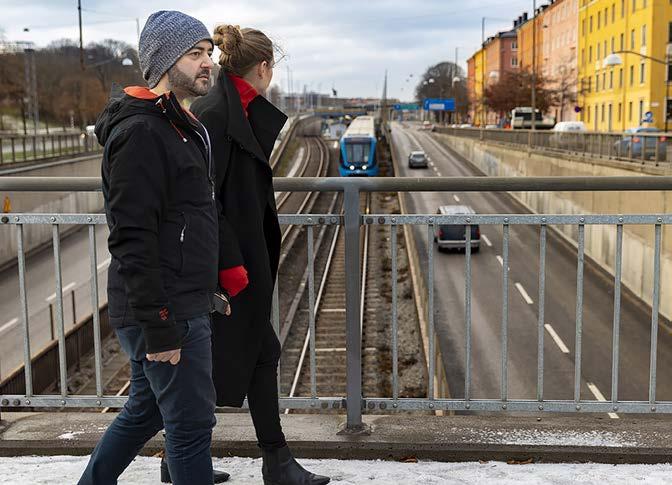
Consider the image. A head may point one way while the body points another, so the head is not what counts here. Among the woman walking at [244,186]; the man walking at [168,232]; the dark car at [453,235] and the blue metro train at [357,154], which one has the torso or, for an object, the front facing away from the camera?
the dark car

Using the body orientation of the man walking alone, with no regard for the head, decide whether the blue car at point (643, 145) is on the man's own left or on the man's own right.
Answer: on the man's own left

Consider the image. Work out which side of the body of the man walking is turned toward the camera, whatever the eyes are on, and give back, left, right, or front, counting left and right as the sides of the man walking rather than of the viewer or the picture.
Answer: right

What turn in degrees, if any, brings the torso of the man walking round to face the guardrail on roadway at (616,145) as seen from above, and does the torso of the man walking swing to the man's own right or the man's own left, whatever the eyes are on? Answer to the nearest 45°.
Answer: approximately 45° to the man's own left

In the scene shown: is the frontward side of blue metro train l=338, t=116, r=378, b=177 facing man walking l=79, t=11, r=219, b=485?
yes

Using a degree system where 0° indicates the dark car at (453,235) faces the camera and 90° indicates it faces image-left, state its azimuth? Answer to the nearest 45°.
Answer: approximately 180°

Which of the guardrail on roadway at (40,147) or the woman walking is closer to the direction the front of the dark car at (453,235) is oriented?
the guardrail on roadway

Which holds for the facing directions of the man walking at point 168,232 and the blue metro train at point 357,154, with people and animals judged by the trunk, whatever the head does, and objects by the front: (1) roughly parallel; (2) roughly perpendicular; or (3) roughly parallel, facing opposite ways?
roughly perpendicular

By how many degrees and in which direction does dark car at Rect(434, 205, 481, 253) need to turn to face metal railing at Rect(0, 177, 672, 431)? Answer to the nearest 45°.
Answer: approximately 180°

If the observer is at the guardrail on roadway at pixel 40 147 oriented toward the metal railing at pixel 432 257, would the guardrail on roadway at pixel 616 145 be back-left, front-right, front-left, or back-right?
front-left

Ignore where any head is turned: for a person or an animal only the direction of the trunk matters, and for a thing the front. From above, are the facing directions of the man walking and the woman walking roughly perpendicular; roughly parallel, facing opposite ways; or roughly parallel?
roughly parallel

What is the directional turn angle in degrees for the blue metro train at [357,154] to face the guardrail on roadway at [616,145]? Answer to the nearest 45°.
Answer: approximately 45° to its left

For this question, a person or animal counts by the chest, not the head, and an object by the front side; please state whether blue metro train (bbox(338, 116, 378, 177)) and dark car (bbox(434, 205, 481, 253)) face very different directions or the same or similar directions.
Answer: very different directions

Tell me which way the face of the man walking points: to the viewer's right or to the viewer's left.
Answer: to the viewer's right

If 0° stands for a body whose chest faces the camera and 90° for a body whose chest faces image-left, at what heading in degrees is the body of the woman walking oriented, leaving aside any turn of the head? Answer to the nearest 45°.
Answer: approximately 270°

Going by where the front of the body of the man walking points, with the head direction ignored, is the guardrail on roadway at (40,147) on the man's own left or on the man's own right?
on the man's own left

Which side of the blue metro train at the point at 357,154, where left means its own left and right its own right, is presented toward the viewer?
front

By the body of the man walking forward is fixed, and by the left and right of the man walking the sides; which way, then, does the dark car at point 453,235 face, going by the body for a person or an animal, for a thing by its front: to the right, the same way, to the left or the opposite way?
to the left
